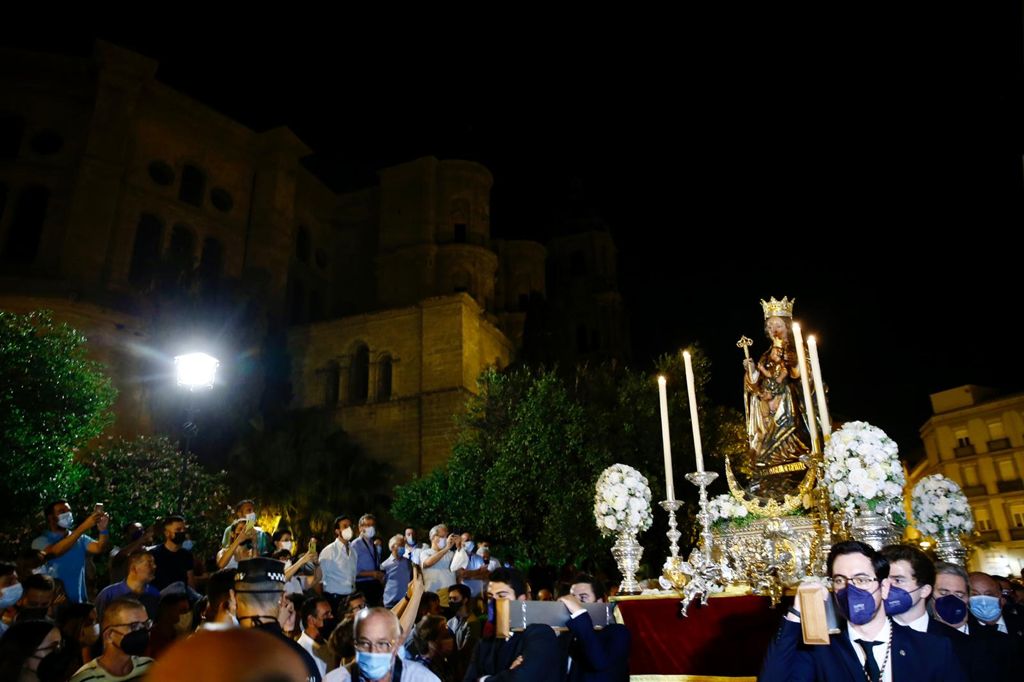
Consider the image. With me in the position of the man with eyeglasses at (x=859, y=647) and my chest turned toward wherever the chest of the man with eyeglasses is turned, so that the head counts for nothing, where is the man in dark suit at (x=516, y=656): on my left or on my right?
on my right

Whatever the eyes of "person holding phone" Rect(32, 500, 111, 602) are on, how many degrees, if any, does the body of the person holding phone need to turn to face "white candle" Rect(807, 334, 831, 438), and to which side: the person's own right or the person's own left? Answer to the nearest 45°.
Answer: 0° — they already face it

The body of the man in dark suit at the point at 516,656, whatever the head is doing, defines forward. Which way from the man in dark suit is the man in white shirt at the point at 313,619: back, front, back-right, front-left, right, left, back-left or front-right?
right

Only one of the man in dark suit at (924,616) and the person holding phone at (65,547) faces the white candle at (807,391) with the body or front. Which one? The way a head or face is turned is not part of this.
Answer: the person holding phone

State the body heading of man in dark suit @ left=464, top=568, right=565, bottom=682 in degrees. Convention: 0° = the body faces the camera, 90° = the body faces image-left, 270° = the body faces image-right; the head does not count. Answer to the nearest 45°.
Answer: approximately 45°

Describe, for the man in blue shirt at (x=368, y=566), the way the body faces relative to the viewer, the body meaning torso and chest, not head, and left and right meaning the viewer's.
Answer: facing the viewer and to the right of the viewer

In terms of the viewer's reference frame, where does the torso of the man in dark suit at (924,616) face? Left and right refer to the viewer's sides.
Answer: facing the viewer and to the left of the viewer

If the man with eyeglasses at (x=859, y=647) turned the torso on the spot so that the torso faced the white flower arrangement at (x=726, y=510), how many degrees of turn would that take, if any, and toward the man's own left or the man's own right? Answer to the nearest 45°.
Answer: approximately 135° to the man's own right

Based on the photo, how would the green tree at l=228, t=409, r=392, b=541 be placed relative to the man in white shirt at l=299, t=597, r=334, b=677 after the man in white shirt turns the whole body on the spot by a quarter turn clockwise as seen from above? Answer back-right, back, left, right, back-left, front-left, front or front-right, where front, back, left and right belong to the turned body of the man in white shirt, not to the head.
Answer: back-right

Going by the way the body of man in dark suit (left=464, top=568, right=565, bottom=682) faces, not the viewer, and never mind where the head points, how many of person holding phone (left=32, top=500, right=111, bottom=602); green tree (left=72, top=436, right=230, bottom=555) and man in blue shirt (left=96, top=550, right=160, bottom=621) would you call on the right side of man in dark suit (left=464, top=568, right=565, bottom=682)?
3
